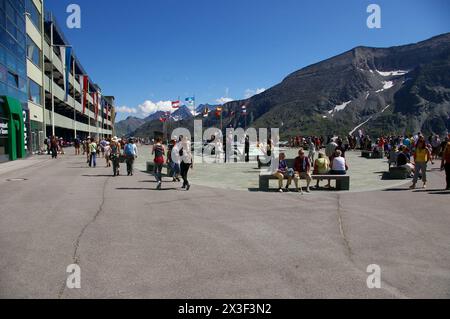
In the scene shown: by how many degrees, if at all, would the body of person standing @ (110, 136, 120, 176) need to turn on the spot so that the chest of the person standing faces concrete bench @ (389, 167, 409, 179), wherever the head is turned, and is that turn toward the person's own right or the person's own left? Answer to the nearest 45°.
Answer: approximately 90° to the person's own right

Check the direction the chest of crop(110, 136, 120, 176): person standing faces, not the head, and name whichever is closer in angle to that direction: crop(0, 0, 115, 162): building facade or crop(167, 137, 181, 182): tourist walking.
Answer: the building facade

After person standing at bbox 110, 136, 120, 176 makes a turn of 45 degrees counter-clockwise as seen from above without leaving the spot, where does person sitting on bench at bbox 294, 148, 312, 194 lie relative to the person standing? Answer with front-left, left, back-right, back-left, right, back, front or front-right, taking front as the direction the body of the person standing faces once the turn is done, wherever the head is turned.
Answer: back

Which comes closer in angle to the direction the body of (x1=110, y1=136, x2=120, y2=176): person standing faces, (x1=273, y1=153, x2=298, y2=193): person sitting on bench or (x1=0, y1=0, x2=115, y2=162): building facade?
the building facade

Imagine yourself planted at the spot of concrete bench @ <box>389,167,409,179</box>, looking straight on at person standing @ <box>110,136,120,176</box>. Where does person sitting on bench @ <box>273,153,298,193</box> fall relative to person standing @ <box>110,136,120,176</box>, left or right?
left

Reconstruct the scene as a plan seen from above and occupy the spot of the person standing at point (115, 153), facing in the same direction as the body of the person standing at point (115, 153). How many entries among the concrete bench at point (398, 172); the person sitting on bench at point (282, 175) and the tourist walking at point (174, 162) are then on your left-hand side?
0

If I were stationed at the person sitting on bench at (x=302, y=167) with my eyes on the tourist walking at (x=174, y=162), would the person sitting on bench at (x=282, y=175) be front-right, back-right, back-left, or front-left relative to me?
front-left

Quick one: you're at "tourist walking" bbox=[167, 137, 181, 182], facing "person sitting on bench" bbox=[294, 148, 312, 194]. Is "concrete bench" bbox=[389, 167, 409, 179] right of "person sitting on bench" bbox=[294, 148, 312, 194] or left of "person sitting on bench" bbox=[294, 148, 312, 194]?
left

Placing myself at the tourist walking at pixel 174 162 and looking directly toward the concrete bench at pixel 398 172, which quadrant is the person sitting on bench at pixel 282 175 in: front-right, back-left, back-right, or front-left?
front-right

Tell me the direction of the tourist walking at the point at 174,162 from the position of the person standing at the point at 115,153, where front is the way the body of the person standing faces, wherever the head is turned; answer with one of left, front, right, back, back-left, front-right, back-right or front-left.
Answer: back-right

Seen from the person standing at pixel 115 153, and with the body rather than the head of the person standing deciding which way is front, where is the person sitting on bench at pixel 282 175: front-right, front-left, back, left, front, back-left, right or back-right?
back-right

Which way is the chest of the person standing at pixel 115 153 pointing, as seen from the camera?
away from the camera
